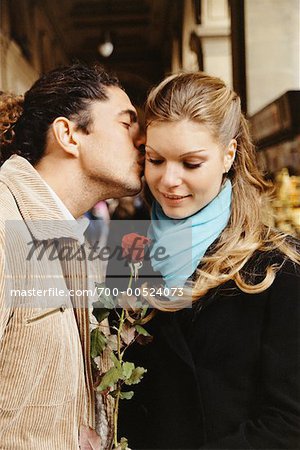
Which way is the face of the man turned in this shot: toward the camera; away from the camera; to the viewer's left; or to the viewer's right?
to the viewer's right

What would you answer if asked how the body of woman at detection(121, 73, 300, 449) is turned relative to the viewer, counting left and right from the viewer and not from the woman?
facing the viewer and to the left of the viewer

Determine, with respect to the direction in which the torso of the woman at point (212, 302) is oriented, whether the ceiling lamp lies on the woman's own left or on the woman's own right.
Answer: on the woman's own right

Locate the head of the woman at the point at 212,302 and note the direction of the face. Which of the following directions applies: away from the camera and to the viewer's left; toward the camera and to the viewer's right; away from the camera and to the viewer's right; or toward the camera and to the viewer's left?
toward the camera and to the viewer's left

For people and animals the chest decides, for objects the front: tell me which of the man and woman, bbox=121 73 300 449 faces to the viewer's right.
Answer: the man

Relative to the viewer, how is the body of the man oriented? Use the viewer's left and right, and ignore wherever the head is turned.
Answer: facing to the right of the viewer

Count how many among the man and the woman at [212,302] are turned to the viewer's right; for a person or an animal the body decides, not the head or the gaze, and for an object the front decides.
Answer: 1

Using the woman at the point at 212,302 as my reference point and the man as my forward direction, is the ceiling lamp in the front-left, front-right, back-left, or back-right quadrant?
front-right

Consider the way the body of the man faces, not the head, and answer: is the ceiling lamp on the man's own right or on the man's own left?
on the man's own left
